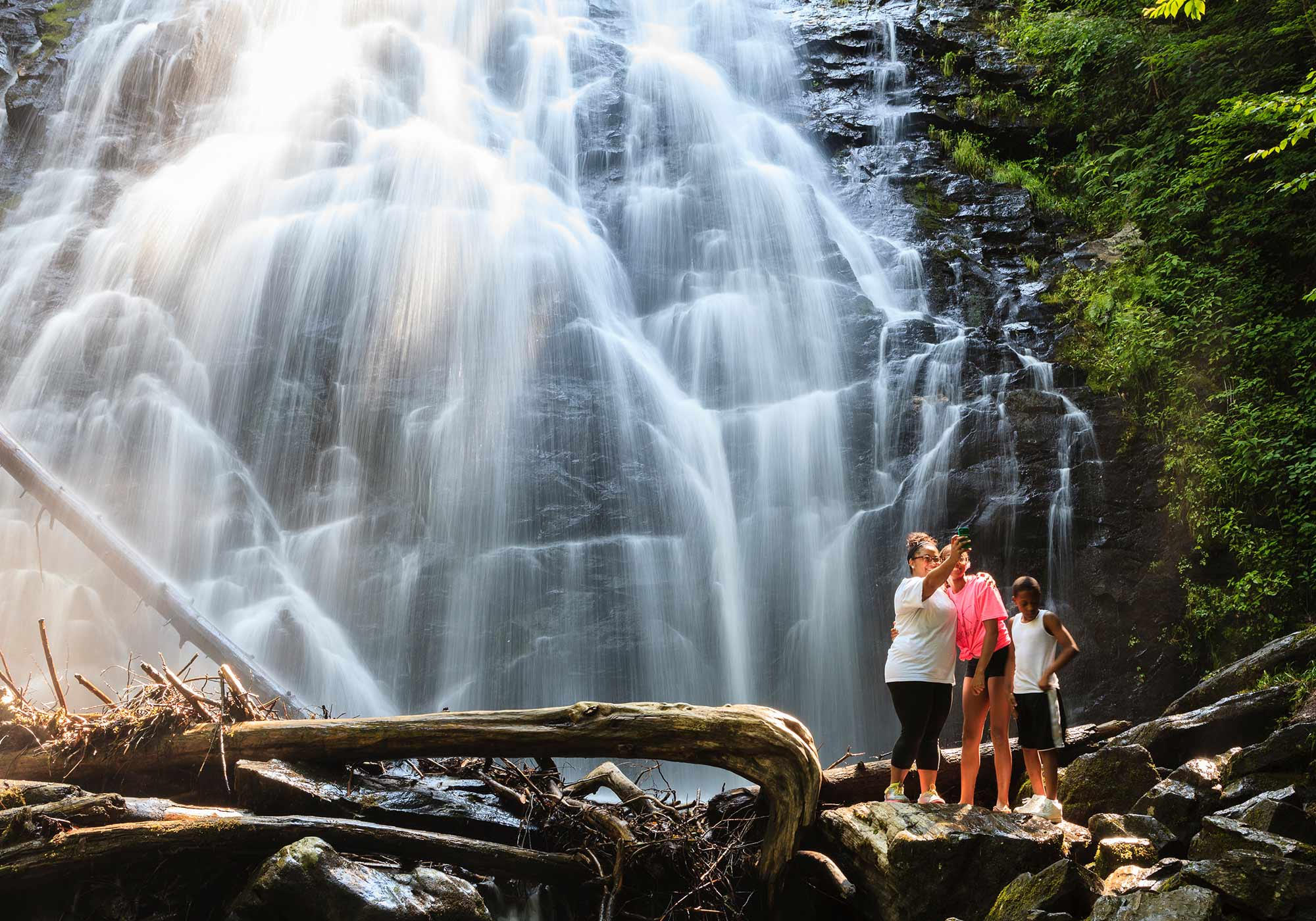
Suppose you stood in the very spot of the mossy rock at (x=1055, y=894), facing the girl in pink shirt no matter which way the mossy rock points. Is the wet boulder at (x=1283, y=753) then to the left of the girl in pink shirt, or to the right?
right

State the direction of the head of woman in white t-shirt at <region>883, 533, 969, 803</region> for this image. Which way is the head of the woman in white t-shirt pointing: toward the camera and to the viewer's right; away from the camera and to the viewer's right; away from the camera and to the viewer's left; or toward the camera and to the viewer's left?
toward the camera and to the viewer's right

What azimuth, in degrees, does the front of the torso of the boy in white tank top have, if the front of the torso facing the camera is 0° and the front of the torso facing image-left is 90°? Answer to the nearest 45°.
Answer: approximately 45°

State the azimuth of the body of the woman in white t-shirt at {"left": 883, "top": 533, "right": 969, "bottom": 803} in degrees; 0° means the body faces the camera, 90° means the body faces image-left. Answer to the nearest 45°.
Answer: approximately 315°

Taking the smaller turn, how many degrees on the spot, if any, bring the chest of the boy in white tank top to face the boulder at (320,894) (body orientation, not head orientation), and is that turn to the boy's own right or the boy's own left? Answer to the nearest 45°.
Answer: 0° — they already face it

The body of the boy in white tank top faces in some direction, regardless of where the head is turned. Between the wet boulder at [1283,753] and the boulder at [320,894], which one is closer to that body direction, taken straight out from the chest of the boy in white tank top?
the boulder
